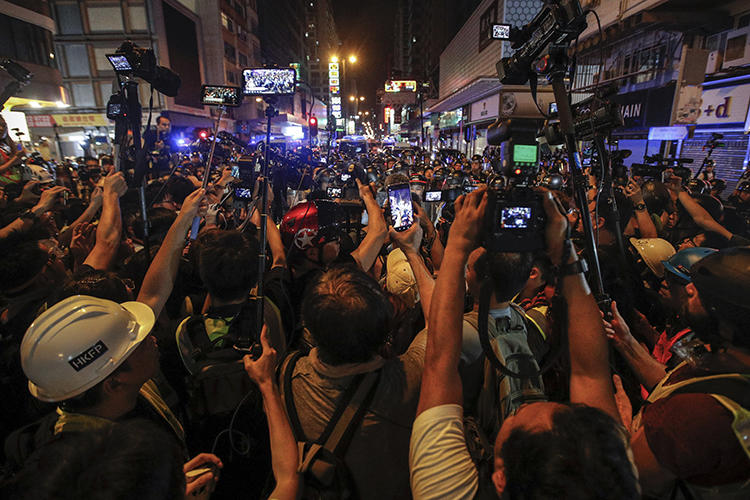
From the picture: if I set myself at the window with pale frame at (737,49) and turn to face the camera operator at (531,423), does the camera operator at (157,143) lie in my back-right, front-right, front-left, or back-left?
front-right

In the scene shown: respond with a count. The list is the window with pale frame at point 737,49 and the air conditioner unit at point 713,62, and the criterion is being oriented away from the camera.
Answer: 0

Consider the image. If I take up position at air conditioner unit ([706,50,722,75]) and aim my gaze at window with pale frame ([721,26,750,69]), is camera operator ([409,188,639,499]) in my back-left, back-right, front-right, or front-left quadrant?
front-right

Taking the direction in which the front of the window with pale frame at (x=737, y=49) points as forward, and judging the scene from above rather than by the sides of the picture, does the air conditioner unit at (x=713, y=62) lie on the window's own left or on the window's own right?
on the window's own right

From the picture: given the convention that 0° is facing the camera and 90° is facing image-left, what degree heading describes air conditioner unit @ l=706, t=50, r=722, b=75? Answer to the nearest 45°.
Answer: approximately 45°

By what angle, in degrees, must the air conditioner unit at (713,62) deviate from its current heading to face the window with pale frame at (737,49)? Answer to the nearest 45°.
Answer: approximately 90° to its left

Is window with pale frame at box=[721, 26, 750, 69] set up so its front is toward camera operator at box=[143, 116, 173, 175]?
yes

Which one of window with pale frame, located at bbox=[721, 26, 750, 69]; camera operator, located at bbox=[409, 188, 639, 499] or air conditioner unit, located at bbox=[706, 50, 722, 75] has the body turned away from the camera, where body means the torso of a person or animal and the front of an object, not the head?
the camera operator

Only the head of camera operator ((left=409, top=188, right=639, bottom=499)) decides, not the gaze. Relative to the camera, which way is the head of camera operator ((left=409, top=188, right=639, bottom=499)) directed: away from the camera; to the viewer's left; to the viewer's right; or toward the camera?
away from the camera

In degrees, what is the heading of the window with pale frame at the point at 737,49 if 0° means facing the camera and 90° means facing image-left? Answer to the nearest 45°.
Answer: approximately 45°

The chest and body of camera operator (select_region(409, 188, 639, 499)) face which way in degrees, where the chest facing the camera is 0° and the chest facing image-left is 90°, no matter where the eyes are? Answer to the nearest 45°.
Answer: approximately 180°

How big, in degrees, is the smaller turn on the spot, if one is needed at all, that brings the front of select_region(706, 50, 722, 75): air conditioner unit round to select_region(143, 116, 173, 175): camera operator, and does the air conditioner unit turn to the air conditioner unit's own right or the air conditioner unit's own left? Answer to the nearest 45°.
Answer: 0° — it already faces them

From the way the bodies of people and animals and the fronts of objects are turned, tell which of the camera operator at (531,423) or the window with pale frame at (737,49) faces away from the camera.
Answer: the camera operator

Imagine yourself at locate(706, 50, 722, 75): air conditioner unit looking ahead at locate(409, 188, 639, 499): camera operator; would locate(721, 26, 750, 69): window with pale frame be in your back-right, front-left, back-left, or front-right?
front-left

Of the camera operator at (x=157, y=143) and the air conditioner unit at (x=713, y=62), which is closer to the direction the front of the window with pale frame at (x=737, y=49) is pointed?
the camera operator
